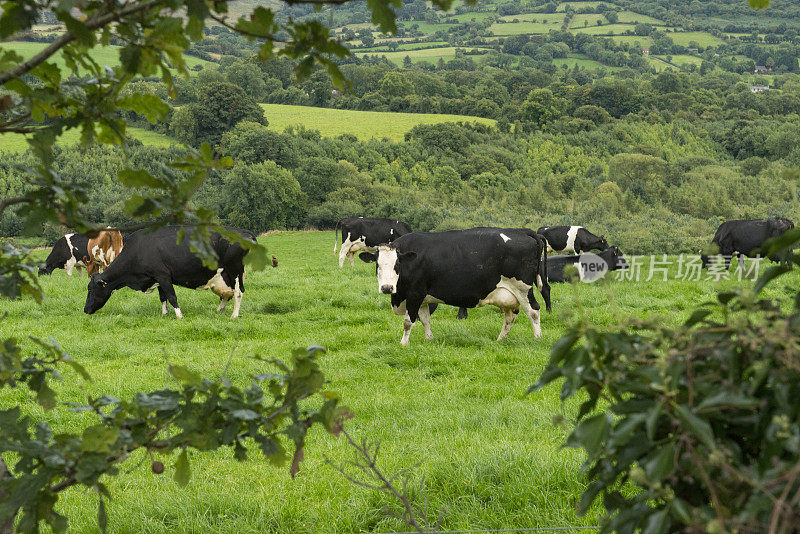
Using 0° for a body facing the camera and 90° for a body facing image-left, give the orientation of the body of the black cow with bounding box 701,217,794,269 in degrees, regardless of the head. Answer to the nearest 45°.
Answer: approximately 270°

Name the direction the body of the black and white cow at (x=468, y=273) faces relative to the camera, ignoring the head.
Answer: to the viewer's left

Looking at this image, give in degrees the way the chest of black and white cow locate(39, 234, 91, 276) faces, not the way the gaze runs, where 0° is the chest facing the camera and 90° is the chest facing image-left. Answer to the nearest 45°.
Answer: approximately 90°

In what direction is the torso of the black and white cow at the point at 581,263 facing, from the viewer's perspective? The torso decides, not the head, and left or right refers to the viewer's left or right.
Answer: facing to the right of the viewer

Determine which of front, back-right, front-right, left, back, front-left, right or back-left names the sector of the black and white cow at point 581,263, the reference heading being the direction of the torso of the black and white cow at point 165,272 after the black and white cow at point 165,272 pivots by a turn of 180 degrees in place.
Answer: front

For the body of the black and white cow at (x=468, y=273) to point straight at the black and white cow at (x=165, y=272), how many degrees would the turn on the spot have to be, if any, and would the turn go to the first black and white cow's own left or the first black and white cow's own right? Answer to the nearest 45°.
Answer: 0° — it already faces it

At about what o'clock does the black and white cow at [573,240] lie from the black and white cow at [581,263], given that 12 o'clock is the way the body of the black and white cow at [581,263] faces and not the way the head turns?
the black and white cow at [573,240] is roughly at 9 o'clock from the black and white cow at [581,263].

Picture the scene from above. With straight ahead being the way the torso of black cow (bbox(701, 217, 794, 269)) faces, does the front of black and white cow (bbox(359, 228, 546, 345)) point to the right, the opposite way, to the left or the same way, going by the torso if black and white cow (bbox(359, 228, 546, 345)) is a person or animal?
the opposite way

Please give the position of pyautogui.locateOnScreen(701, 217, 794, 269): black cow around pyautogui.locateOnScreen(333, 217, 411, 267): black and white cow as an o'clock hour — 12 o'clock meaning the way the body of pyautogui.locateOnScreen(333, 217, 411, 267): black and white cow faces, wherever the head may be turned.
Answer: pyautogui.locateOnScreen(701, 217, 794, 269): black cow is roughly at 1 o'clock from pyautogui.locateOnScreen(333, 217, 411, 267): black and white cow.

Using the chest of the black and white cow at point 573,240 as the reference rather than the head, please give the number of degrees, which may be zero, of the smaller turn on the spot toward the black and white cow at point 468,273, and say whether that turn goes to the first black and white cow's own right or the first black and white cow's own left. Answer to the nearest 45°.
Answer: approximately 90° to the first black and white cow's own right

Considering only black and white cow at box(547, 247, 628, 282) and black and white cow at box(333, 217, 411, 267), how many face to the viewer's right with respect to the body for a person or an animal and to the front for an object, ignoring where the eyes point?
2

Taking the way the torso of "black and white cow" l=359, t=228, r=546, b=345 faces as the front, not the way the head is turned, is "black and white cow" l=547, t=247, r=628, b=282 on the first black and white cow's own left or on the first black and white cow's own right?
on the first black and white cow's own right

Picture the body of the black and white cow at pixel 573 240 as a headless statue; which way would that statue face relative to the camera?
to the viewer's right

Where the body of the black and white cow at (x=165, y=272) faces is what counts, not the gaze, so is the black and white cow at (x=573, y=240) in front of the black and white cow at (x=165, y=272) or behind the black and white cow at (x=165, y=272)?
behind

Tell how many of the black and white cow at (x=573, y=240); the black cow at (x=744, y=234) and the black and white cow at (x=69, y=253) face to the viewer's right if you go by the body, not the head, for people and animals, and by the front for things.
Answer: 2

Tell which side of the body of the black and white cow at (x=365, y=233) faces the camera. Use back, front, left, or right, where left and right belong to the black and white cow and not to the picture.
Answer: right

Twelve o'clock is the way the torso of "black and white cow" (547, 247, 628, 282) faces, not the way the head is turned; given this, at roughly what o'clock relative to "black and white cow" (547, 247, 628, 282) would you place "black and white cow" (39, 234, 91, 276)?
"black and white cow" (39, 234, 91, 276) is roughly at 6 o'clock from "black and white cow" (547, 247, 628, 282).

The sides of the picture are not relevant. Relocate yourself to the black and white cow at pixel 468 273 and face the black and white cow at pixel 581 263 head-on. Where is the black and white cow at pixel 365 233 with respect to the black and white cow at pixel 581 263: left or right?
left
